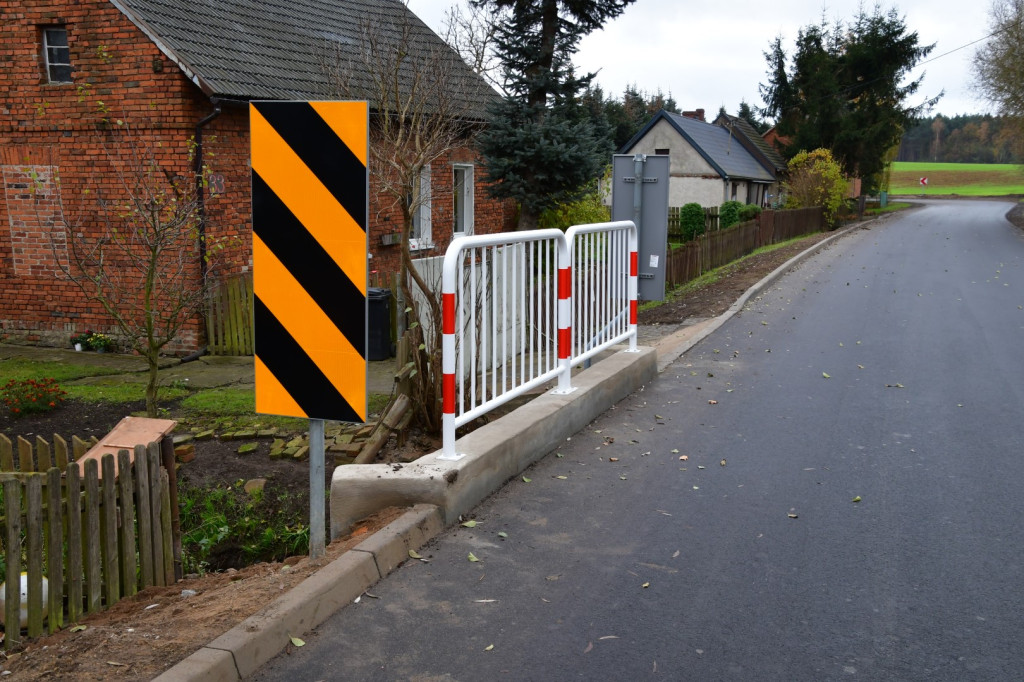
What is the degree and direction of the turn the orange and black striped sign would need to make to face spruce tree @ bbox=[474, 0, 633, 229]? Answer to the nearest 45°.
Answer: approximately 180°

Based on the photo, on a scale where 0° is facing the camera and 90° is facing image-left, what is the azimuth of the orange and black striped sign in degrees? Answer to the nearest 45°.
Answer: approximately 0°

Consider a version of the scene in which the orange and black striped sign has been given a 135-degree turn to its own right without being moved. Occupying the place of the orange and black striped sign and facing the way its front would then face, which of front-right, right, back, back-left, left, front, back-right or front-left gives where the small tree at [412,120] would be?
front-right

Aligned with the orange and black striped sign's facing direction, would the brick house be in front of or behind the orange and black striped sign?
behind

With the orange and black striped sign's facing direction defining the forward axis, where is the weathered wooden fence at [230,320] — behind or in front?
behind

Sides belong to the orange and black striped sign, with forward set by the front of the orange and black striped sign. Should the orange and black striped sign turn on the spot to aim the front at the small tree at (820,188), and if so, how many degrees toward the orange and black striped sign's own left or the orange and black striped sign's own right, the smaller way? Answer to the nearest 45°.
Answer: approximately 135° to the orange and black striped sign's own left

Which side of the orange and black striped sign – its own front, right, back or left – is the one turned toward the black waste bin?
back
